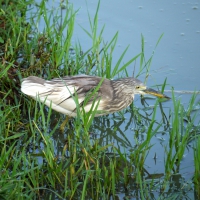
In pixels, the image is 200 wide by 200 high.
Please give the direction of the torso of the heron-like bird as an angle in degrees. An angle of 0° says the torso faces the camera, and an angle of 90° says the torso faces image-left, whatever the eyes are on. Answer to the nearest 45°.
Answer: approximately 270°
